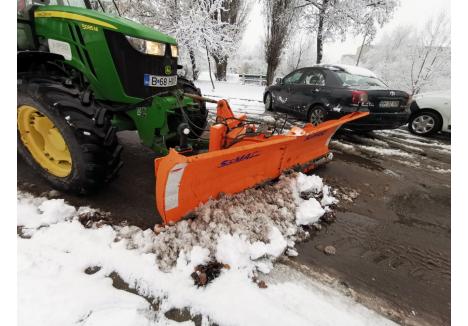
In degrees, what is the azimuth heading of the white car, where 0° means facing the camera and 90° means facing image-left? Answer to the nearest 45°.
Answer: approximately 90°

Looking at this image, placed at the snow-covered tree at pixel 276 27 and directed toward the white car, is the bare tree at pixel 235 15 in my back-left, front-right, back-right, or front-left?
back-right

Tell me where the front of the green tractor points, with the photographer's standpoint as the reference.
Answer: facing the viewer and to the right of the viewer

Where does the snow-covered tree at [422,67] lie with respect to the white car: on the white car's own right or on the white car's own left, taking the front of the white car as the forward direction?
on the white car's own right

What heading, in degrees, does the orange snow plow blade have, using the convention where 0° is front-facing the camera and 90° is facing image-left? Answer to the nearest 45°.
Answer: approximately 315°

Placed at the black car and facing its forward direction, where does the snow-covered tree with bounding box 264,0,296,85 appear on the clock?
The snow-covered tree is roughly at 1 o'clock from the black car.

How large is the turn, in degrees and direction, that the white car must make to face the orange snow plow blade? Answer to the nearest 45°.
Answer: approximately 90° to its left

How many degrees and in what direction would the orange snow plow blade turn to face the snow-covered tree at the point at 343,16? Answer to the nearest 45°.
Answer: approximately 135° to its left

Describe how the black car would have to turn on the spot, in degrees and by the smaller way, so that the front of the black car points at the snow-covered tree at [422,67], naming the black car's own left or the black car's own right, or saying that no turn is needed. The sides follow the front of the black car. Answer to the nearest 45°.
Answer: approximately 45° to the black car's own right

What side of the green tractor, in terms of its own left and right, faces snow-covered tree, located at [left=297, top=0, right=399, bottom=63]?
left

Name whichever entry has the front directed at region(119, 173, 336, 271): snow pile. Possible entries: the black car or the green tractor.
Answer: the green tractor
